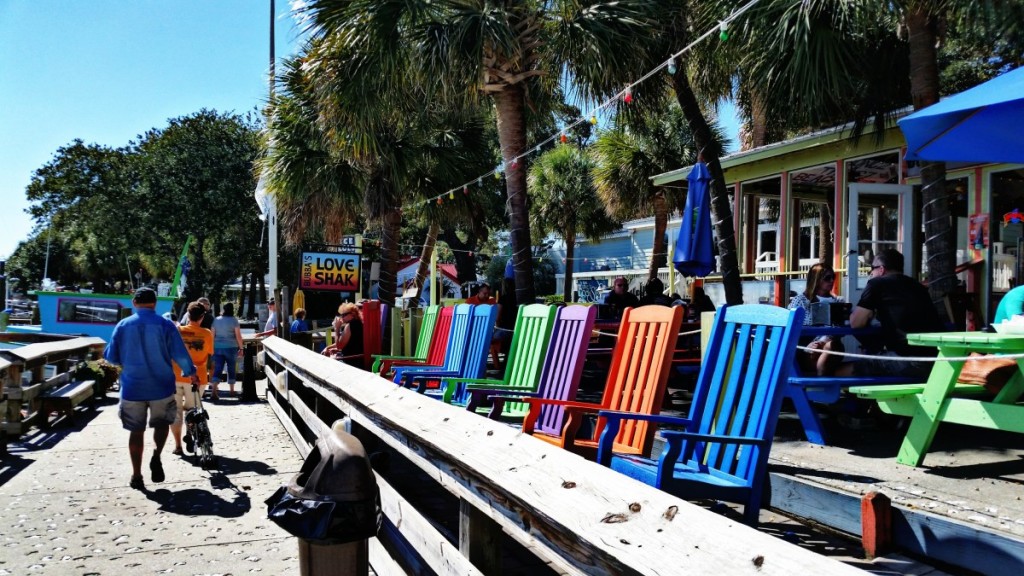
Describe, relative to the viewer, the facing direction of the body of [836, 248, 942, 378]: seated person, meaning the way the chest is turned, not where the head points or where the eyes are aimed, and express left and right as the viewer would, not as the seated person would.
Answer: facing away from the viewer and to the left of the viewer

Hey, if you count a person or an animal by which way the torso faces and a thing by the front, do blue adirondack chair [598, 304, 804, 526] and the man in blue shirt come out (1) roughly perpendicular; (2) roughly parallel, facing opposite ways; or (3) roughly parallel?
roughly perpendicular

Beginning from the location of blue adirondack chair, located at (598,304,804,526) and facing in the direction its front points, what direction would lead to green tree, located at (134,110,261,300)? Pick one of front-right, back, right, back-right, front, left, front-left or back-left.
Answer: right

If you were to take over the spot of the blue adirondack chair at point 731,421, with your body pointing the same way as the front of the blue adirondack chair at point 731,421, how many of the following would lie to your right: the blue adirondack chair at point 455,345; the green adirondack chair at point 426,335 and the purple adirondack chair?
3

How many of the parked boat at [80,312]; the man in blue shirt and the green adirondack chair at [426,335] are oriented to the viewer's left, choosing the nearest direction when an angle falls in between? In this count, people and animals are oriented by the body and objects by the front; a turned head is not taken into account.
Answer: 2

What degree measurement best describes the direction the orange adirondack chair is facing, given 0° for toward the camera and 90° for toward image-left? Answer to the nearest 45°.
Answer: approximately 45°

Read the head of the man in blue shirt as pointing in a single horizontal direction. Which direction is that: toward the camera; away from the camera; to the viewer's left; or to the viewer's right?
away from the camera

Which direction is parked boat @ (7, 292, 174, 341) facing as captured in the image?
to the viewer's left

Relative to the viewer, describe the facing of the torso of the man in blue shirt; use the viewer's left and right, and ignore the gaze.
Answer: facing away from the viewer
